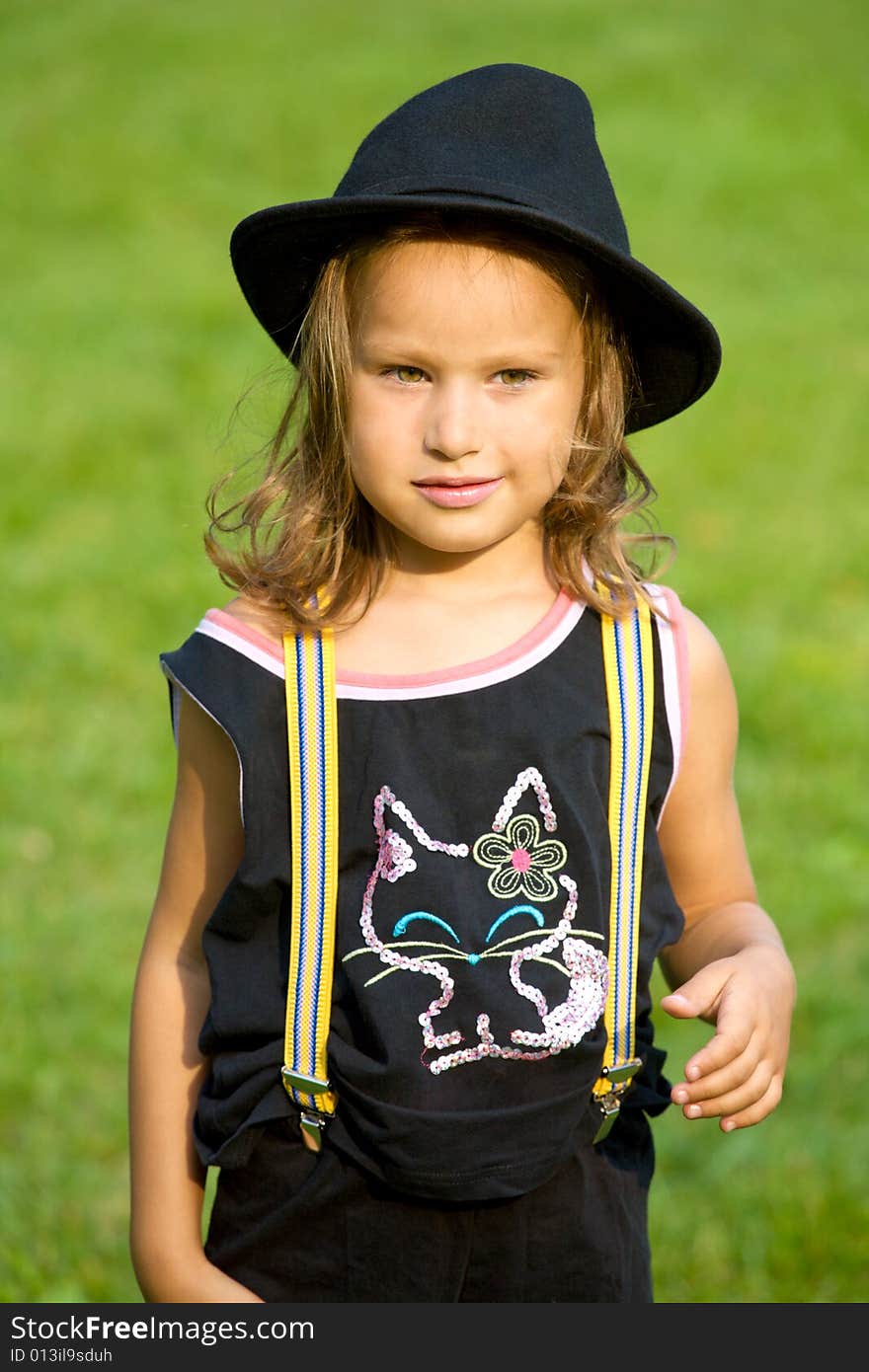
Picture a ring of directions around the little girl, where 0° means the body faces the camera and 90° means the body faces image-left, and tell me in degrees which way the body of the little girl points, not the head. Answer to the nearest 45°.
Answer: approximately 0°
